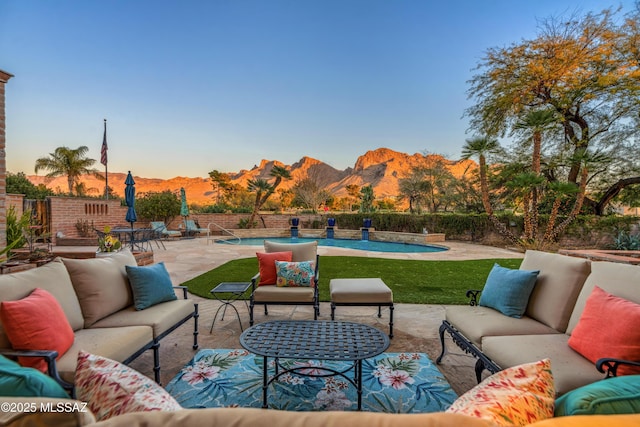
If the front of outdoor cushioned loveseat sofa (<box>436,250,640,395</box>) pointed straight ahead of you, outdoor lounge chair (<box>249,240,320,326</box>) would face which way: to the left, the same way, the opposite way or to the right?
to the left

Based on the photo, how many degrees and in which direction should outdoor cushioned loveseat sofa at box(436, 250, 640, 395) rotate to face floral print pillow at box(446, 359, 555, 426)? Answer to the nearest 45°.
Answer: approximately 45° to its left

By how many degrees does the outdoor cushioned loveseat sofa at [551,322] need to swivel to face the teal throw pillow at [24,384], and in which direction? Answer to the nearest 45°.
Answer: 0° — it already faces it

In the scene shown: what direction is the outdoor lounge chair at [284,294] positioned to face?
toward the camera

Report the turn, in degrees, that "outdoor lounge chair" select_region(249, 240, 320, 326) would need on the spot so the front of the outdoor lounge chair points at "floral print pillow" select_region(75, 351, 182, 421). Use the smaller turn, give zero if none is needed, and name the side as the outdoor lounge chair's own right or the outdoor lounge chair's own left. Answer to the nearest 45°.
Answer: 0° — it already faces it

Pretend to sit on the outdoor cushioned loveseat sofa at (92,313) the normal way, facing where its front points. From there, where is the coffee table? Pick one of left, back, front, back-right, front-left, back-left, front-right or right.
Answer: front

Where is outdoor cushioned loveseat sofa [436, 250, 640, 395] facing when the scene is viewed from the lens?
facing the viewer and to the left of the viewer

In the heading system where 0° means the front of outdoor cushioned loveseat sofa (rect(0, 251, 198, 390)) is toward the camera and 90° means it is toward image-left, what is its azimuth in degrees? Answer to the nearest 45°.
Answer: approximately 315°

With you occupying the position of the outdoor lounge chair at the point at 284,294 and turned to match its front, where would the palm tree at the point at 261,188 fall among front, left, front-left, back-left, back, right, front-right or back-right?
back

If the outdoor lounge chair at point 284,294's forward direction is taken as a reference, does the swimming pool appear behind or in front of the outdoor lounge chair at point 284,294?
behind

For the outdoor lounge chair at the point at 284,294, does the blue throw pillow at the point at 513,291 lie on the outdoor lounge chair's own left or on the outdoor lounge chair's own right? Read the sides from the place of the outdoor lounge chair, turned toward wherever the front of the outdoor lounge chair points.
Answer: on the outdoor lounge chair's own left

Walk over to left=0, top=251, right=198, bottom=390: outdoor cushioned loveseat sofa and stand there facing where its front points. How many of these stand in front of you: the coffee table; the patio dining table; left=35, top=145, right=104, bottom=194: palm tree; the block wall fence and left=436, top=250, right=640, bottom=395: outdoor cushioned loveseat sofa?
2

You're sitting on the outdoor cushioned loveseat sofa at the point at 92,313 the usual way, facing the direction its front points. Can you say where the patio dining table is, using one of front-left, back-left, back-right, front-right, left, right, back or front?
back-left

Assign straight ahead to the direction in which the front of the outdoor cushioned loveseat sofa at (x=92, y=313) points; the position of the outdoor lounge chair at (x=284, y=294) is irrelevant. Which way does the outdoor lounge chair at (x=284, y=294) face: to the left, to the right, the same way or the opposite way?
to the right

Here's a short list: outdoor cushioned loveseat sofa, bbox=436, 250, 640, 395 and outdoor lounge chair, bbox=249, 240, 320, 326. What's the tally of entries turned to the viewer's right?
0

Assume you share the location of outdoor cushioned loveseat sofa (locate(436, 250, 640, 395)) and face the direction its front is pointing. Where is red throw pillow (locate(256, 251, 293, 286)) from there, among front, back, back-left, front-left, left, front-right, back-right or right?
front-right

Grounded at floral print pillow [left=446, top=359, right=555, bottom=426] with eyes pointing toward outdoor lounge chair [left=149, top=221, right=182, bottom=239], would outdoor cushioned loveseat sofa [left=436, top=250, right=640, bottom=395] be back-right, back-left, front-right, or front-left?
front-right
